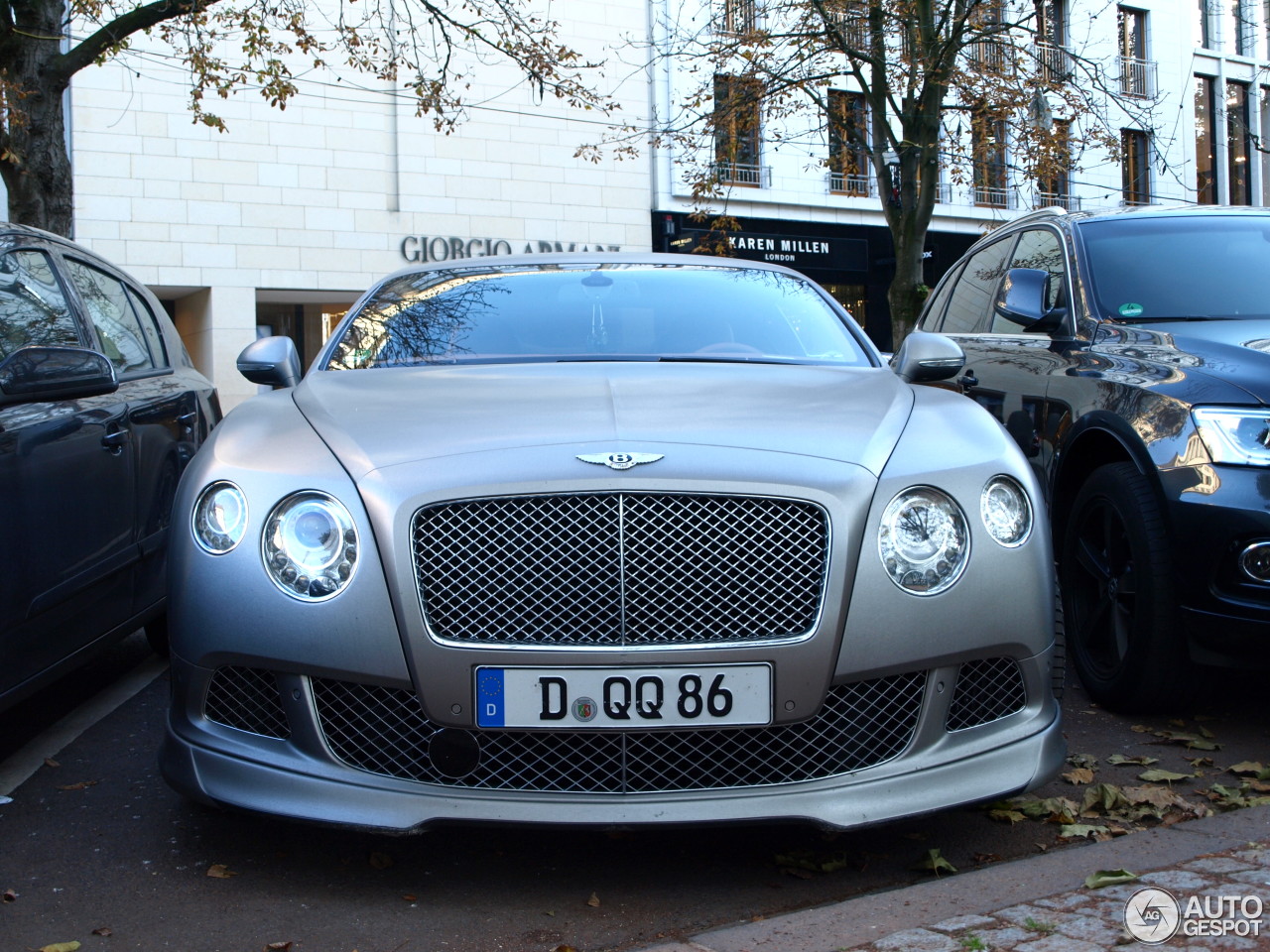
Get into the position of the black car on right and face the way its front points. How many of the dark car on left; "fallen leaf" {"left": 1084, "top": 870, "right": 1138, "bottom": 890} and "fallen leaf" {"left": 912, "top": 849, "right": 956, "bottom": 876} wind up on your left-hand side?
0

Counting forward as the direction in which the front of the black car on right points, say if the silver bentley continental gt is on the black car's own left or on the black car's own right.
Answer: on the black car's own right

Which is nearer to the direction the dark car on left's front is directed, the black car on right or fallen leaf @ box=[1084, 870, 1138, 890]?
the fallen leaf

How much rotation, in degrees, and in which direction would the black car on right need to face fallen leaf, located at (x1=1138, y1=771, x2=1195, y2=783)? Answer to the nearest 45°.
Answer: approximately 45° to its right

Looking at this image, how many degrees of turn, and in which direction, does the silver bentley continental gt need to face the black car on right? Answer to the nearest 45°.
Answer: approximately 135° to its left

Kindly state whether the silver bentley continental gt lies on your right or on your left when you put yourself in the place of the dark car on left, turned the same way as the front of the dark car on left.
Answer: on your left

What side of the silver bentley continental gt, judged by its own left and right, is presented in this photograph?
front

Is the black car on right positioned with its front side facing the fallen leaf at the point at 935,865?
no

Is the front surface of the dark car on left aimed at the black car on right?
no

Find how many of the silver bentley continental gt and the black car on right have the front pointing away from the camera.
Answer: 0

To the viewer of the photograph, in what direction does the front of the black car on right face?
facing the viewer and to the right of the viewer

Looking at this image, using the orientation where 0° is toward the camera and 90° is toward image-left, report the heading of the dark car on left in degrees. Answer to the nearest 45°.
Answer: approximately 45°
